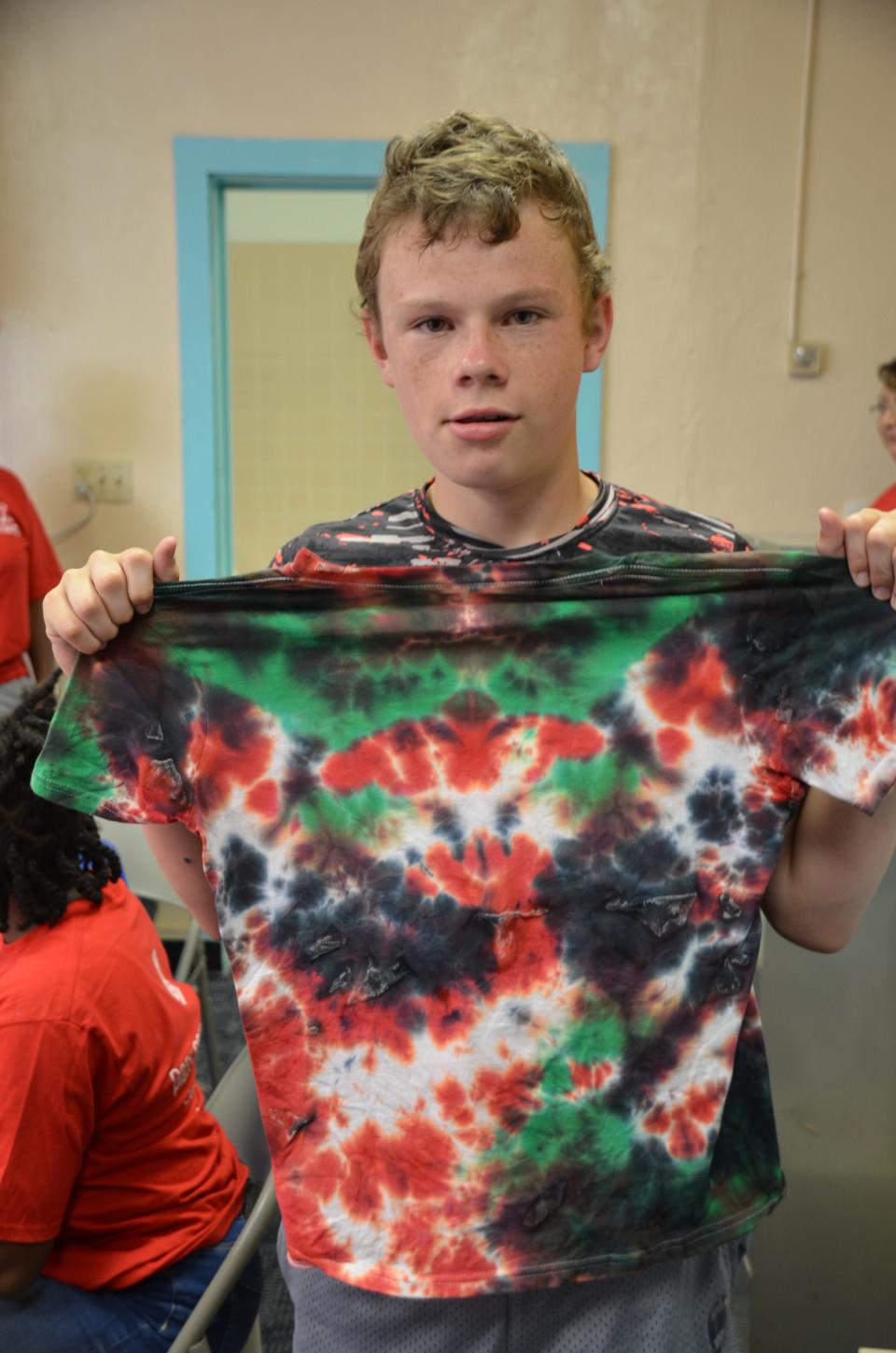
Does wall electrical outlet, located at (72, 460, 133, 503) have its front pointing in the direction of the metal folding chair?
yes

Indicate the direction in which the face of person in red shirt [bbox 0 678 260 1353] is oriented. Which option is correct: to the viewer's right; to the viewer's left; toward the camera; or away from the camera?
away from the camera

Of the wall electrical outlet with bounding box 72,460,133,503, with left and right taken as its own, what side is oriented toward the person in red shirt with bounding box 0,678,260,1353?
front

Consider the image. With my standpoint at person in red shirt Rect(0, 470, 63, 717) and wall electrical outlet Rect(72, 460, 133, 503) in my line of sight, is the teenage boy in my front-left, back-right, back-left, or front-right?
back-right

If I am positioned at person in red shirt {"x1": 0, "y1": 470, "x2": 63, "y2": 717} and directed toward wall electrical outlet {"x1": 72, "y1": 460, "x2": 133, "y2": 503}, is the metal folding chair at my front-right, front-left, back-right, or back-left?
back-right

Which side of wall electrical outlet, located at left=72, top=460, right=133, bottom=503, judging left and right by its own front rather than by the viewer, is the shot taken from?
front

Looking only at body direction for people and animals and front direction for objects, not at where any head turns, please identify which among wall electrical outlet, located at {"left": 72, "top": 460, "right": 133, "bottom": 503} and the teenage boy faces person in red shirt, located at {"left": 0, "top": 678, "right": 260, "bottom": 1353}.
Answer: the wall electrical outlet

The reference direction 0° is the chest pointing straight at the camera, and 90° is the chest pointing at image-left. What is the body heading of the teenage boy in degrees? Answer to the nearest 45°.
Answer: approximately 0°

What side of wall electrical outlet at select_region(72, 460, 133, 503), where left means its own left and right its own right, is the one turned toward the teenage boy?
front

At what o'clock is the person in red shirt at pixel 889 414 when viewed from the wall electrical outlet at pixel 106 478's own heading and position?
The person in red shirt is roughly at 10 o'clock from the wall electrical outlet.

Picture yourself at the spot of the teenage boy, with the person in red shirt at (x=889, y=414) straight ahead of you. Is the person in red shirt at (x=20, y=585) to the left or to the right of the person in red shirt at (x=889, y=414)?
left
